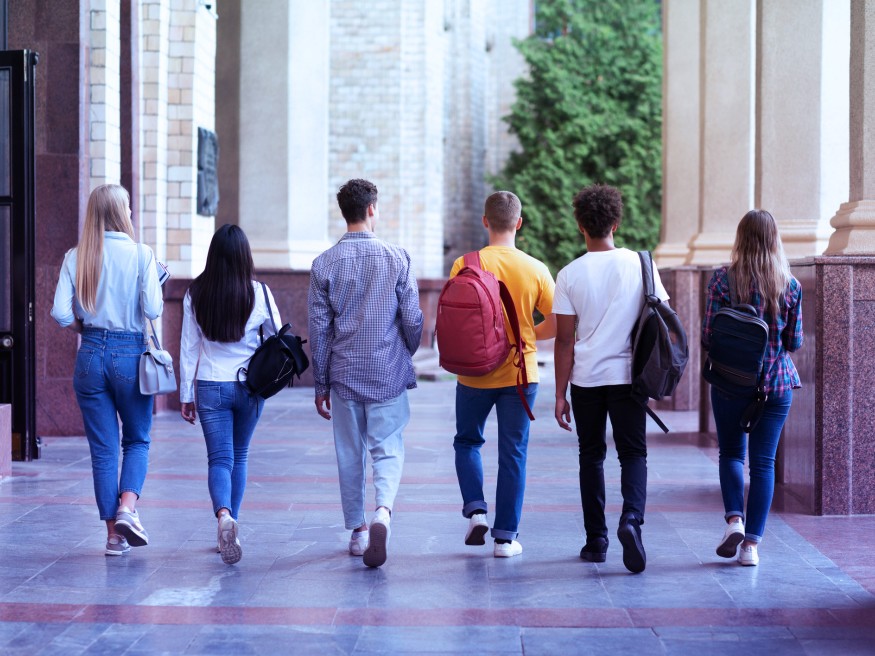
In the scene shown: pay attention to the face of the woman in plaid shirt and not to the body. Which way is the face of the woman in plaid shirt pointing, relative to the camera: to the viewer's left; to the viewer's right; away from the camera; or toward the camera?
away from the camera

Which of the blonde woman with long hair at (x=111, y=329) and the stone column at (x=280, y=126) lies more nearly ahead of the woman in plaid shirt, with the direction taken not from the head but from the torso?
the stone column

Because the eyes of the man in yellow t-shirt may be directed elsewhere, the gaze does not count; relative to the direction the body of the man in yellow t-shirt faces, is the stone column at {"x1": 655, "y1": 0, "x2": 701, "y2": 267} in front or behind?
in front

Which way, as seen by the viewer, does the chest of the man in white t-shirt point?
away from the camera

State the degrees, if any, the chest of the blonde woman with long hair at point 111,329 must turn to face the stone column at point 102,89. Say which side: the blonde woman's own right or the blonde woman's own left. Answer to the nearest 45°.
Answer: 0° — they already face it

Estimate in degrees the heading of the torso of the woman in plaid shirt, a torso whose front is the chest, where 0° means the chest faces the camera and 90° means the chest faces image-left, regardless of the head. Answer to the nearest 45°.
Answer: approximately 180°

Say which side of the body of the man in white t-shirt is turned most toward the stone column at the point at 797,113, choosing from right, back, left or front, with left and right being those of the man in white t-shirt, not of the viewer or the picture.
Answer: front

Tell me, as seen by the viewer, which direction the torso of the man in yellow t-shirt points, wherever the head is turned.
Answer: away from the camera

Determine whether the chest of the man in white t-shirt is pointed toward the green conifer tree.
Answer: yes

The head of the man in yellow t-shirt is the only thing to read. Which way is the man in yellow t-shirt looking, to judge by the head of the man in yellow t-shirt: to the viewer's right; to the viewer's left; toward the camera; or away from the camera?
away from the camera

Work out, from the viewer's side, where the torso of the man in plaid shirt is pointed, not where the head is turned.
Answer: away from the camera

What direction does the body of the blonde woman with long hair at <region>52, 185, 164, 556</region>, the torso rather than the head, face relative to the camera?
away from the camera

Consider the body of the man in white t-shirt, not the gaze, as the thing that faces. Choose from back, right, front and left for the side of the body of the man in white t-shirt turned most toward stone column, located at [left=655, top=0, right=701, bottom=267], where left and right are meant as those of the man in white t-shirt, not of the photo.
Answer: front

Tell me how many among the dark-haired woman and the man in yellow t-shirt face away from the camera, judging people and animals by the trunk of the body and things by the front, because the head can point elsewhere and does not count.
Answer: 2

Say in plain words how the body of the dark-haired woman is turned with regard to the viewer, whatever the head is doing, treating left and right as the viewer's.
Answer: facing away from the viewer

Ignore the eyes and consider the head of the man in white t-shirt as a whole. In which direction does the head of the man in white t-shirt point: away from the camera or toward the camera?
away from the camera
